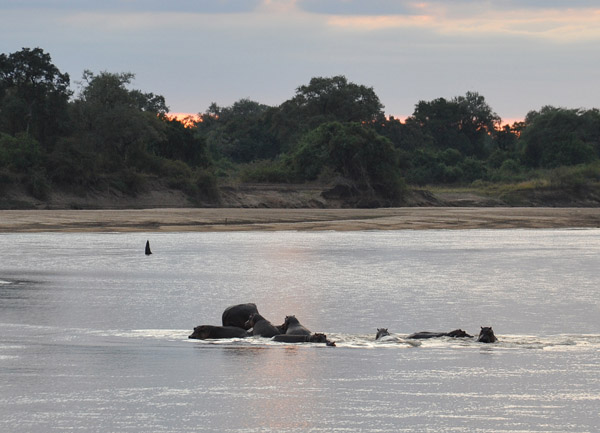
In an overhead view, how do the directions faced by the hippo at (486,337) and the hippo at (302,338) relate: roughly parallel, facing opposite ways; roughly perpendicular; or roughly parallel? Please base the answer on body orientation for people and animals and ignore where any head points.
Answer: roughly perpendicular

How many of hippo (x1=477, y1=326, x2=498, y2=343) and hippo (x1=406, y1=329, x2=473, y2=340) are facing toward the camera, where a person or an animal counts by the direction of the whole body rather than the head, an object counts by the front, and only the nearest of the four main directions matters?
1

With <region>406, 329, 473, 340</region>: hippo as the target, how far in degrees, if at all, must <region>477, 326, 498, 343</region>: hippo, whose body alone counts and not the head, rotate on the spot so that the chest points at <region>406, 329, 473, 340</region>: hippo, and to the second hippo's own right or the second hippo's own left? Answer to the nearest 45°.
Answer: approximately 90° to the second hippo's own right
